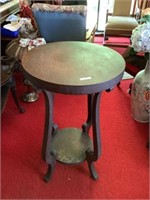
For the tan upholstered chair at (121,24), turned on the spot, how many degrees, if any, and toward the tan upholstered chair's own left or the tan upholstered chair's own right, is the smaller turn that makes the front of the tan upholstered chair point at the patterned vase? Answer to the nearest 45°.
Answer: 0° — it already faces it

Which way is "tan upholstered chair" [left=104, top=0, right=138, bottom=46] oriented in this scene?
toward the camera

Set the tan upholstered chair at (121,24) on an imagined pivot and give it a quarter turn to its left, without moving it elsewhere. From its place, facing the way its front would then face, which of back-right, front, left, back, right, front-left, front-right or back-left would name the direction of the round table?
right
